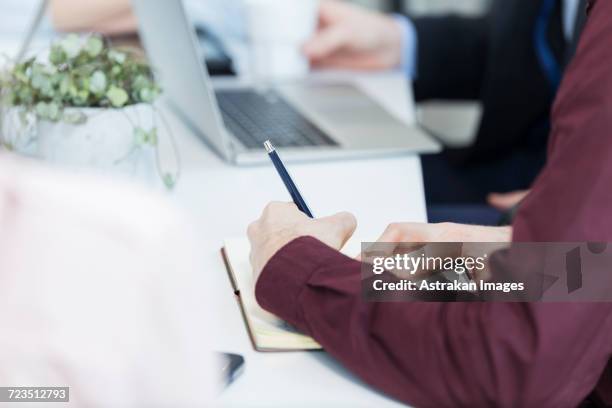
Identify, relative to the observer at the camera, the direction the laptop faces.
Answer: facing to the right of the viewer

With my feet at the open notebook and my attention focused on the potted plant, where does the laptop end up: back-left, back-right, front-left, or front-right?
front-right

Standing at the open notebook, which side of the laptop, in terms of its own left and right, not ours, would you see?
right
